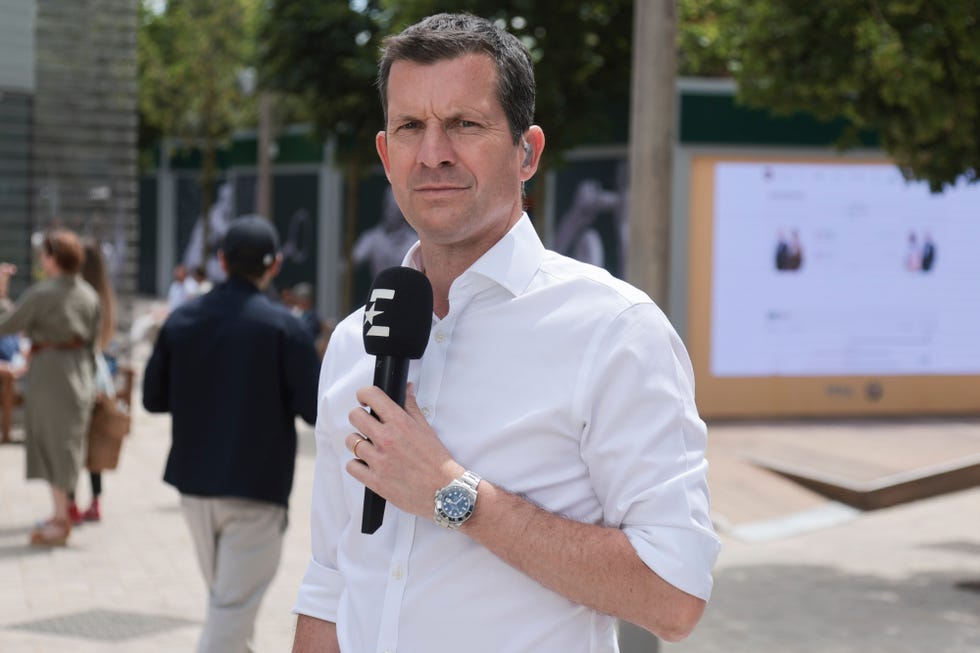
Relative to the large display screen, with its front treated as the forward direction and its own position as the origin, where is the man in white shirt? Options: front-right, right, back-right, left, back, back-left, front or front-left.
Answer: front

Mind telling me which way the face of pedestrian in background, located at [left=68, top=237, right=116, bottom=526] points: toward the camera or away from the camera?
away from the camera

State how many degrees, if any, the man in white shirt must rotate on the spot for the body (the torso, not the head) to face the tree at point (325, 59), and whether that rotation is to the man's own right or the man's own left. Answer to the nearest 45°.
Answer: approximately 135° to the man's own right

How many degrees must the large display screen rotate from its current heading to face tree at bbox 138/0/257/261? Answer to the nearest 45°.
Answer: approximately 135° to its right

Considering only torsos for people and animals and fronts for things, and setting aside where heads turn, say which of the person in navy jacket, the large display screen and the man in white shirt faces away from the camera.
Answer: the person in navy jacket

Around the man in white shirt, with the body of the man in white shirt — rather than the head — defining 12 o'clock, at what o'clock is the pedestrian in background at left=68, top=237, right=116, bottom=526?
The pedestrian in background is roughly at 4 o'clock from the man in white shirt.

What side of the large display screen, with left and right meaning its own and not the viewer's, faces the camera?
front

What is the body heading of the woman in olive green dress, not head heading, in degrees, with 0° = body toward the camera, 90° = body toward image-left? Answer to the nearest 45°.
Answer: approximately 135°

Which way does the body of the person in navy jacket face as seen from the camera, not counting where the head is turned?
away from the camera

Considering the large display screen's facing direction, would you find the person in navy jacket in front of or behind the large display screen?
in front

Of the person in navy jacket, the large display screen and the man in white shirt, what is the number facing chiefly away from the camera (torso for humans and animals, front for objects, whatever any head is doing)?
1

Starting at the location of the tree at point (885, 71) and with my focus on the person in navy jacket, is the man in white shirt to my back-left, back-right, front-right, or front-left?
front-left

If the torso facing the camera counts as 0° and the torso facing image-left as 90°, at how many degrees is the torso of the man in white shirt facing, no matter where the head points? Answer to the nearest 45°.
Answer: approximately 45°

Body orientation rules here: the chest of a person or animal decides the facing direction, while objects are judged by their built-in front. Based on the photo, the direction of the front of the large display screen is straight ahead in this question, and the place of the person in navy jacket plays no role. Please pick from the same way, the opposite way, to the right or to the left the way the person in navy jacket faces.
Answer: the opposite way

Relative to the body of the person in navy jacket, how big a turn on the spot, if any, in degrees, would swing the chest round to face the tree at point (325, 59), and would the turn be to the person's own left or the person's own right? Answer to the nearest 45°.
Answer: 0° — they already face it

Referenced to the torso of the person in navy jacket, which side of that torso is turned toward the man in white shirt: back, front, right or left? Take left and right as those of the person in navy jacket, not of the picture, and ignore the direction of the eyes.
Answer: back
